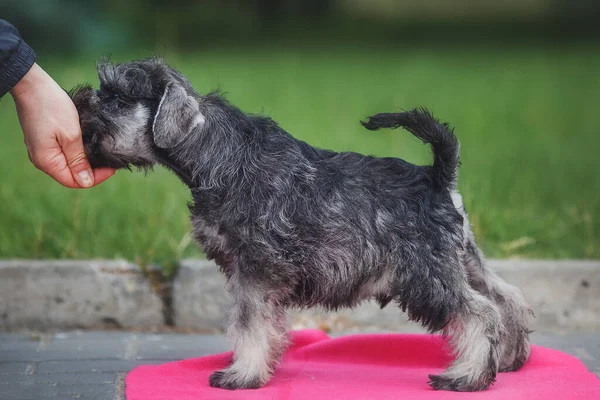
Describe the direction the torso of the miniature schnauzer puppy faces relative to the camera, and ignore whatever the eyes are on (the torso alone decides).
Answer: to the viewer's left
